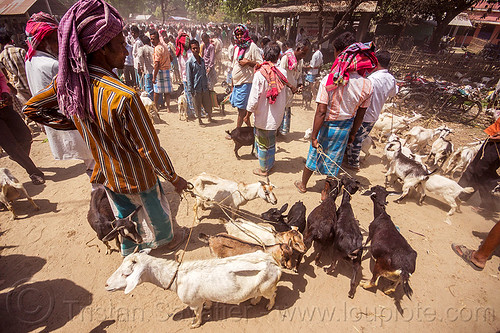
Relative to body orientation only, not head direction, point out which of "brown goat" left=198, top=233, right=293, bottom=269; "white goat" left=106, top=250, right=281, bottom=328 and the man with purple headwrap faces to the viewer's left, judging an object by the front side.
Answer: the white goat

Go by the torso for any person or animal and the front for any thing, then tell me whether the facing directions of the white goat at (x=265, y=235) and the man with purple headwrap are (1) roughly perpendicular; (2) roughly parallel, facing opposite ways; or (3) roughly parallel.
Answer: roughly perpendicular

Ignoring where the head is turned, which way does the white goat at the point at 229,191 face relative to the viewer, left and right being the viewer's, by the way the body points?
facing to the right of the viewer

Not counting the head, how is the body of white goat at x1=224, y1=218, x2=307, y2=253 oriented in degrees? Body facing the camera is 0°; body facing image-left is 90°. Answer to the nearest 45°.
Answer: approximately 270°

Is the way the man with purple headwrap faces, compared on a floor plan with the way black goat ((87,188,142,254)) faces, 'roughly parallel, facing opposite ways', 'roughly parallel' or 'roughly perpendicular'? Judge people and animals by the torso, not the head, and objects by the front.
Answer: roughly perpendicular

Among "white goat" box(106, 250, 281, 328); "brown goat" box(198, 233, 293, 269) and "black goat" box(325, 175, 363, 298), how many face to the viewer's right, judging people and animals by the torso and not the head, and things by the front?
1

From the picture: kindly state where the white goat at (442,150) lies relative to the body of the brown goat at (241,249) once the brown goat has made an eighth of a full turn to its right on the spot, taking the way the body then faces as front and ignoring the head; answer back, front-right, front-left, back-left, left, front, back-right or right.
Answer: left

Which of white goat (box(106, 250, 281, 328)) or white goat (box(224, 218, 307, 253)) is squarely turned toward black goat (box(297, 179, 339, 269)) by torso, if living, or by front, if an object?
white goat (box(224, 218, 307, 253))

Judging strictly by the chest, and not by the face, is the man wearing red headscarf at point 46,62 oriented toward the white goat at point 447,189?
no

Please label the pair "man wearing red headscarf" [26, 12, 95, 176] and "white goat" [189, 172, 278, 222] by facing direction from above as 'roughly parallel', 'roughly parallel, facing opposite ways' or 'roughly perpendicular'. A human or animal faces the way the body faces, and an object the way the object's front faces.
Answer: roughly perpendicular

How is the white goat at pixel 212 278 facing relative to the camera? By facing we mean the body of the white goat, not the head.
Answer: to the viewer's left
